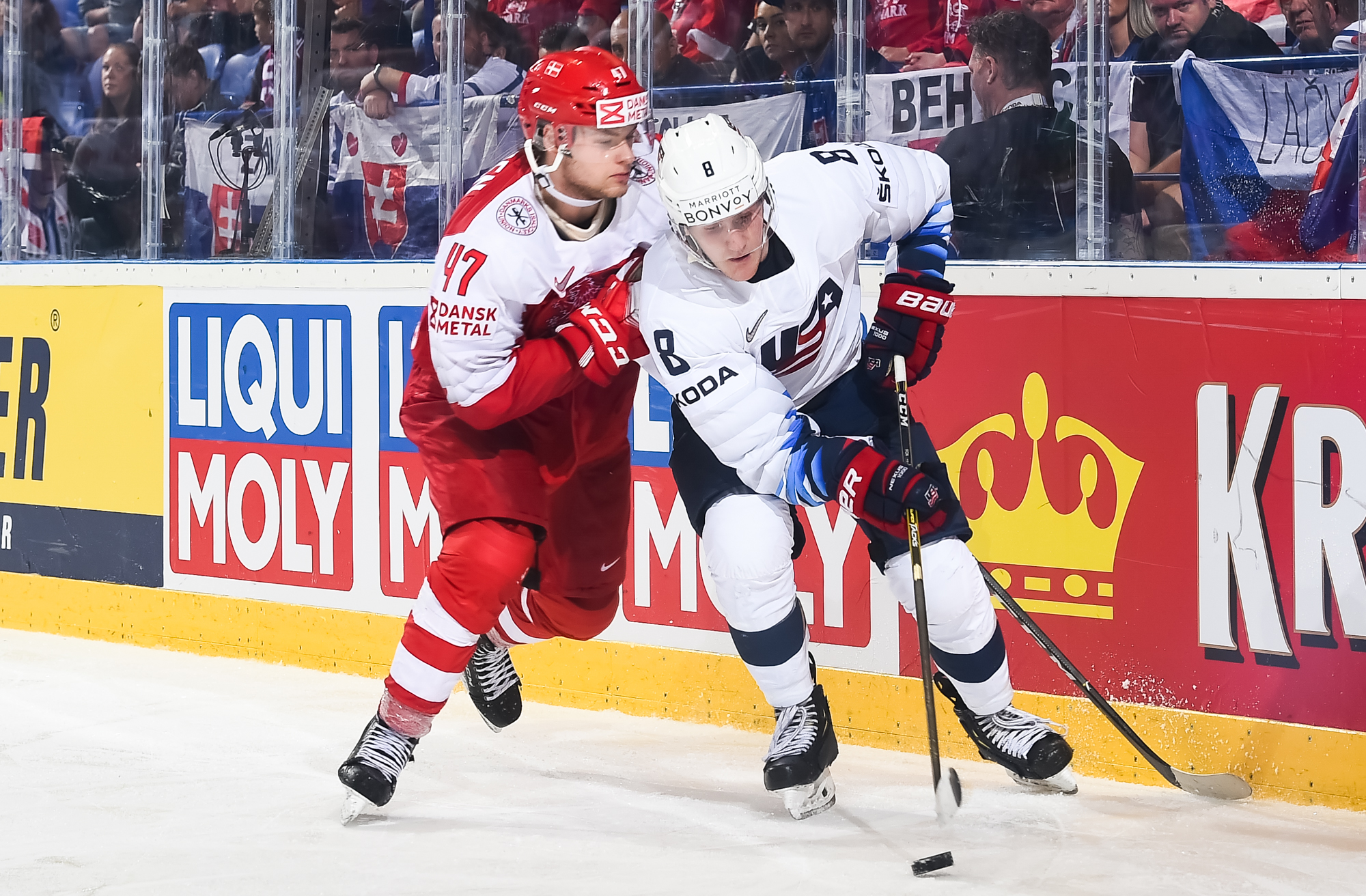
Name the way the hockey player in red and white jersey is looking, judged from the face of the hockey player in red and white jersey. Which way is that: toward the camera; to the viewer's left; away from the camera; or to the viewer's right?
to the viewer's right

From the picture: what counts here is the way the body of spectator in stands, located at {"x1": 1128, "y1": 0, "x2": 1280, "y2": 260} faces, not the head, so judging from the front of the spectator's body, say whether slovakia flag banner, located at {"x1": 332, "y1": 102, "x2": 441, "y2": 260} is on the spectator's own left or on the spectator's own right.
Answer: on the spectator's own right

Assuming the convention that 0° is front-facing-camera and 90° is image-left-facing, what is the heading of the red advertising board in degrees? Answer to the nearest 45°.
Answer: approximately 0°

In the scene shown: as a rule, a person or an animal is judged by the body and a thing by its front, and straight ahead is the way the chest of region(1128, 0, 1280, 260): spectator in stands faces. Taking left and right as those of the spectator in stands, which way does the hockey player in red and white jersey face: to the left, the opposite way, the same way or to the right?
to the left

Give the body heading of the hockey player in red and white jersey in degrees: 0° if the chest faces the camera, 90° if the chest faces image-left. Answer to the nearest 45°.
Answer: approximately 315°

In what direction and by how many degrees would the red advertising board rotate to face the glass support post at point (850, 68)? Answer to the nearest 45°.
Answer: approximately 135° to its right
